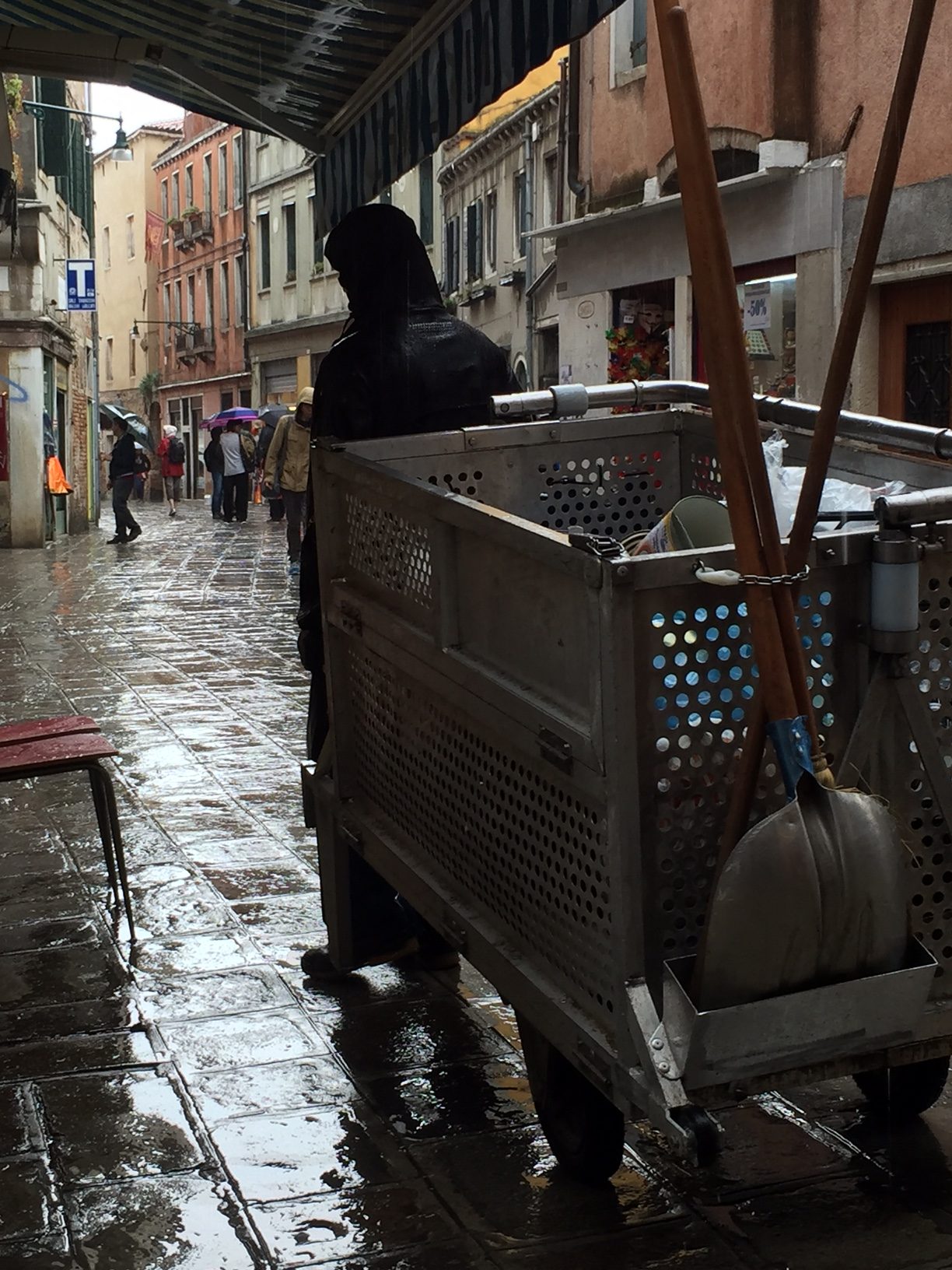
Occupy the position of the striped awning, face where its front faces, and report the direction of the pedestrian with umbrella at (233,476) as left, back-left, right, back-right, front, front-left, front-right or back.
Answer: front-left

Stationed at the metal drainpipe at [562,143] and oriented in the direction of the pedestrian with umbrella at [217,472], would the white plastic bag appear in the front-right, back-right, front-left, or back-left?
back-left

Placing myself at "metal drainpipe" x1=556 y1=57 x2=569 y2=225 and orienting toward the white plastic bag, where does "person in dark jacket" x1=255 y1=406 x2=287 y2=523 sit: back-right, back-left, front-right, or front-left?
back-right

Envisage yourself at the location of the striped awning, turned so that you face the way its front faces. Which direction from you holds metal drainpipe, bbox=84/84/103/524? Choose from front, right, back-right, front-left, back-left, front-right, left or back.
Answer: front-left
